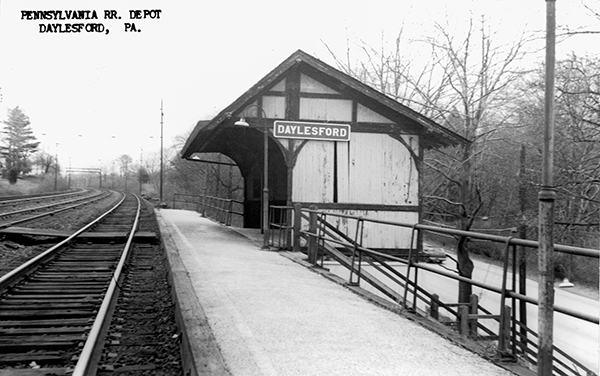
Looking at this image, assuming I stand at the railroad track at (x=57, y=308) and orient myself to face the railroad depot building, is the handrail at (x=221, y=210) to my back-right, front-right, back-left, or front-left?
front-left

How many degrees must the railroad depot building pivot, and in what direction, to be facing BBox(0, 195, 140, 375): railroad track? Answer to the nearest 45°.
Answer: approximately 45° to its left

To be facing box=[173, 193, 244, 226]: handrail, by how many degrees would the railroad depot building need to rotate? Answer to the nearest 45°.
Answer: approximately 45° to its right

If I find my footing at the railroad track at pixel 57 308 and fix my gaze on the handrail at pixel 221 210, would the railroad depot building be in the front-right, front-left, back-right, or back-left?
front-right

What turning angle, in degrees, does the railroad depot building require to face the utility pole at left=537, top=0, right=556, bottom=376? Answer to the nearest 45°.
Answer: approximately 90° to its left

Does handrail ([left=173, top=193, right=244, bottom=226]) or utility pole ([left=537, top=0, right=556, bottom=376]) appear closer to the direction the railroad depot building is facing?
the handrail

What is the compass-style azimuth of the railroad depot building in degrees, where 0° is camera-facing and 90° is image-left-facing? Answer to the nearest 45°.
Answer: approximately 90°
